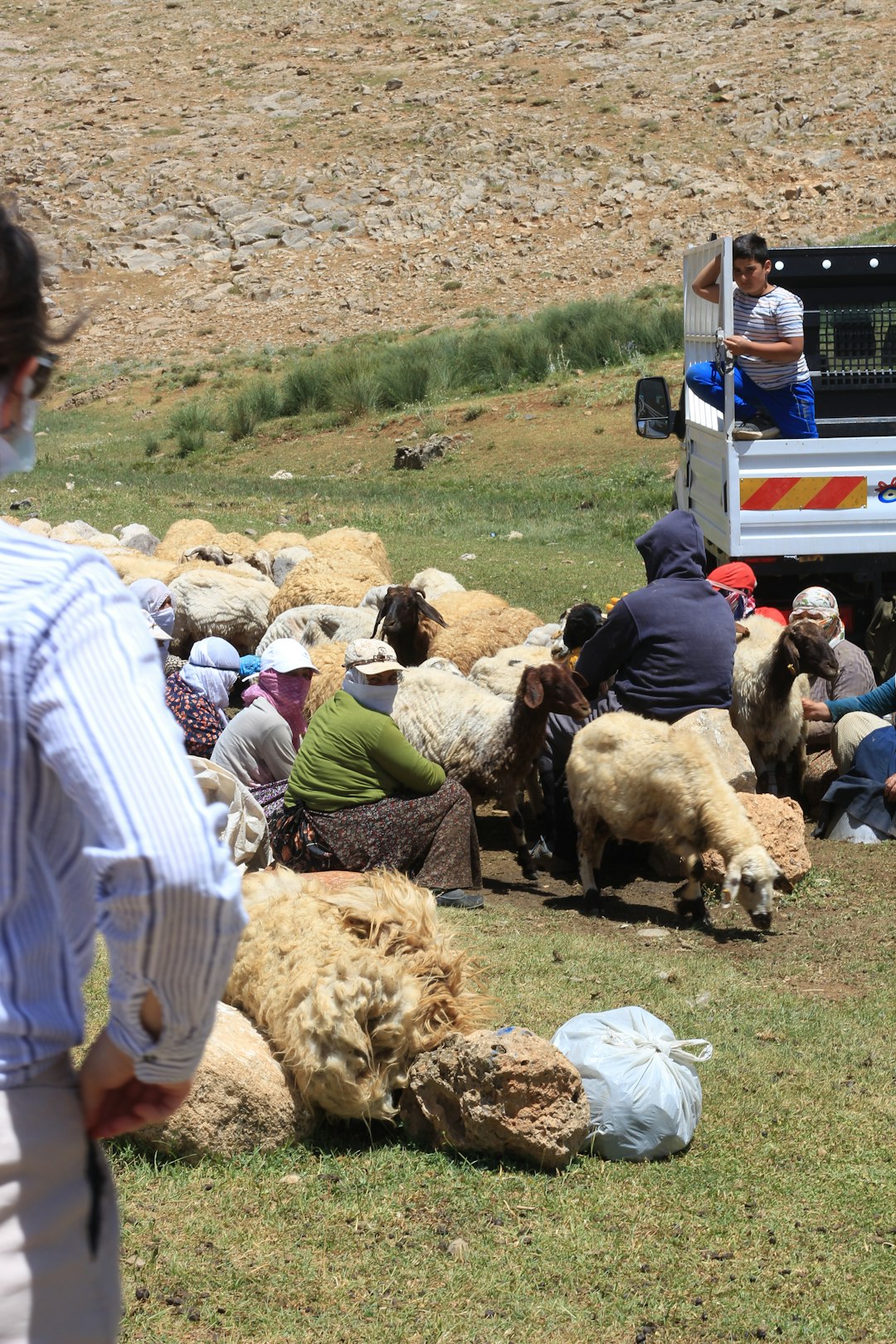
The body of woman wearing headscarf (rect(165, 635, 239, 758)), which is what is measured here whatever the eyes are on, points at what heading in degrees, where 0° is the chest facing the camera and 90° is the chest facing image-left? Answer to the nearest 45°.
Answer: approximately 225°

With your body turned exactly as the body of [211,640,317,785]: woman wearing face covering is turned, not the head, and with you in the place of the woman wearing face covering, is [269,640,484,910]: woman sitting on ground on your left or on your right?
on your right

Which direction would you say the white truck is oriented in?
away from the camera

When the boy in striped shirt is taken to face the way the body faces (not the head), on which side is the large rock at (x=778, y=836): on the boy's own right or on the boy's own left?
on the boy's own left

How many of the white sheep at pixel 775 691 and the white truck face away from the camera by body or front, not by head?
1

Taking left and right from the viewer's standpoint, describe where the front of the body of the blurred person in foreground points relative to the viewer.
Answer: facing away from the viewer and to the right of the viewer

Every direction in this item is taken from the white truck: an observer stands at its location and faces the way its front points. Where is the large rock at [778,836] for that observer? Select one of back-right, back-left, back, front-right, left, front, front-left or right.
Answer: back

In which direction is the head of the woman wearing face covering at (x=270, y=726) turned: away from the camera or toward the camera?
toward the camera

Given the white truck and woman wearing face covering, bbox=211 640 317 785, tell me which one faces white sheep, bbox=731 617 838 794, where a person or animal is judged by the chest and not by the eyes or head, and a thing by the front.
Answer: the woman wearing face covering

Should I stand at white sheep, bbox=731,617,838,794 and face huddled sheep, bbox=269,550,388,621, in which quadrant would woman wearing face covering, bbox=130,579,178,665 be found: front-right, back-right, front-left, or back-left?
front-left

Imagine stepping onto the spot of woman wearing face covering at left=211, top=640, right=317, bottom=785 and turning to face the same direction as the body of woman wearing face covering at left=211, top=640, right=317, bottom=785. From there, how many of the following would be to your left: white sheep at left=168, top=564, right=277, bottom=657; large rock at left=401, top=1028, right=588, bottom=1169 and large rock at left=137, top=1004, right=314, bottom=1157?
1

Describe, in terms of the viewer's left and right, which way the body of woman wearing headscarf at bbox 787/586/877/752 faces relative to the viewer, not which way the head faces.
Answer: facing the viewer and to the left of the viewer

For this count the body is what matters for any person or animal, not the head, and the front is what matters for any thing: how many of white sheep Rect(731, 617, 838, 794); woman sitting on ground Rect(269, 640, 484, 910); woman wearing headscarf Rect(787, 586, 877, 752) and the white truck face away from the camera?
1

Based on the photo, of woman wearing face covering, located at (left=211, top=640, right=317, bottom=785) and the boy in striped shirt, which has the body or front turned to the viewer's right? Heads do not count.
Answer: the woman wearing face covering
